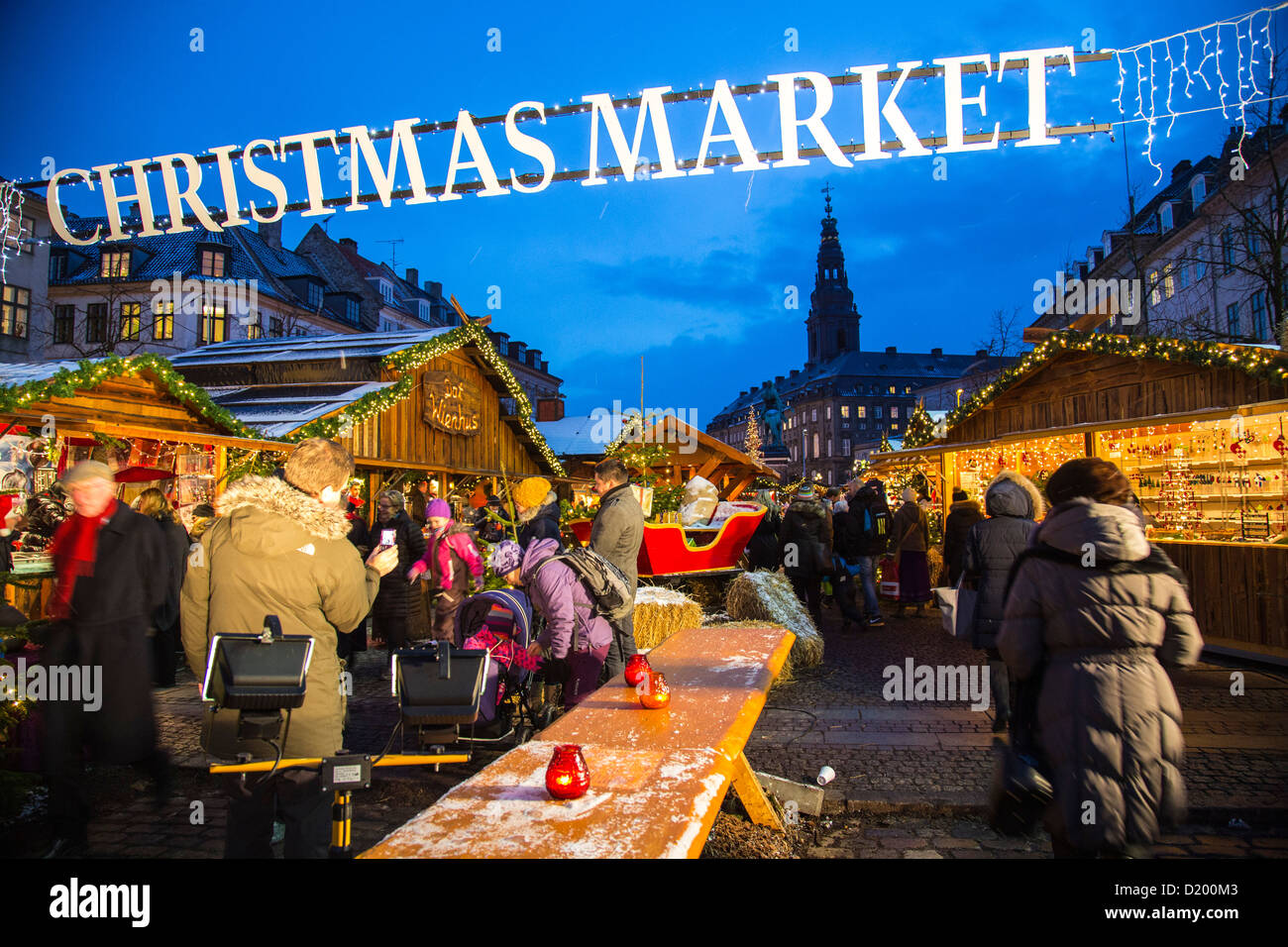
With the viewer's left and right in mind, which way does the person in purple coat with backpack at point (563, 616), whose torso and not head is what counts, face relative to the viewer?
facing to the left of the viewer

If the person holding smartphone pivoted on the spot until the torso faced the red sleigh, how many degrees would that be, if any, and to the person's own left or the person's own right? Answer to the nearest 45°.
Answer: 0° — they already face it

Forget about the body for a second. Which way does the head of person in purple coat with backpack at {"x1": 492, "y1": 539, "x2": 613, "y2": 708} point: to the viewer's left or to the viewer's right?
to the viewer's left

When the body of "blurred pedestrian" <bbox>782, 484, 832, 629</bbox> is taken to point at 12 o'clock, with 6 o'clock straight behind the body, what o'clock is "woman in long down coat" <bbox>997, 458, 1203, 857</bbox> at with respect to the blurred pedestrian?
The woman in long down coat is roughly at 6 o'clock from the blurred pedestrian.

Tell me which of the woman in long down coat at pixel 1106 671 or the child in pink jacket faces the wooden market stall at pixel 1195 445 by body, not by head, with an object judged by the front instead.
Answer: the woman in long down coat

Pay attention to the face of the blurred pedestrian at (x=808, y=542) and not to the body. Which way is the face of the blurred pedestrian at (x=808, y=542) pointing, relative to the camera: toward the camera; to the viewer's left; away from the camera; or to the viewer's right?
away from the camera

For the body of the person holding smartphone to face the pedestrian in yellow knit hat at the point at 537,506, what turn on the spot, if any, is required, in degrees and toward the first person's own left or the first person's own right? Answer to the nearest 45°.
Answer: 0° — they already face them

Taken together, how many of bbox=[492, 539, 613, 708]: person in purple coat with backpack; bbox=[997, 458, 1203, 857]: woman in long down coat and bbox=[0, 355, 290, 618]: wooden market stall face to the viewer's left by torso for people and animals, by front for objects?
1

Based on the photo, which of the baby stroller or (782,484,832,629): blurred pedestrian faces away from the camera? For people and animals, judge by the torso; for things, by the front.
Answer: the blurred pedestrian

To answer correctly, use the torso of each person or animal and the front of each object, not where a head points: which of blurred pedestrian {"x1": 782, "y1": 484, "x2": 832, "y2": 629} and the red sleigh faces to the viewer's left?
the red sleigh

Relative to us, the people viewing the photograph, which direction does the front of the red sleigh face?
facing to the left of the viewer

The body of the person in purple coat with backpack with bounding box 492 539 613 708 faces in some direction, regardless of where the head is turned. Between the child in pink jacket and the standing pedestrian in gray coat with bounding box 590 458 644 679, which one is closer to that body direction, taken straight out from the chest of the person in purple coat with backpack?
the child in pink jacket

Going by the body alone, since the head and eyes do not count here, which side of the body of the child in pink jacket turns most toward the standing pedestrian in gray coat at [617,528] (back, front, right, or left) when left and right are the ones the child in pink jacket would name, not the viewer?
left

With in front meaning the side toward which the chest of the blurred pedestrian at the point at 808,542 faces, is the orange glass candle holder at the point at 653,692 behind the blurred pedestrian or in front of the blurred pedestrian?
behind

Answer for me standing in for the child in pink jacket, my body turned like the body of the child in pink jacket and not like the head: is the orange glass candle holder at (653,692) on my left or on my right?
on my left

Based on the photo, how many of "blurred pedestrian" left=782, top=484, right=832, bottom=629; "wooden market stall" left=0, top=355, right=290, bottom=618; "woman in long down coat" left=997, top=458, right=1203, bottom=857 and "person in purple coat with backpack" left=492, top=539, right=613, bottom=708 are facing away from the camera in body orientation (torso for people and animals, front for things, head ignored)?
2

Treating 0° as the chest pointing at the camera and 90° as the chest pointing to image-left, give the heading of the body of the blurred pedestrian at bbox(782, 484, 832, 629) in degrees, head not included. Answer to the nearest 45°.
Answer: approximately 180°

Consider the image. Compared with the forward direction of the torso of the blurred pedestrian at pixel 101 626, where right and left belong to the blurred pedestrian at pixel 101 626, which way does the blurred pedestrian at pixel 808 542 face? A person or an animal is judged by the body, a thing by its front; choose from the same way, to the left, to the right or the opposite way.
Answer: the opposite way
